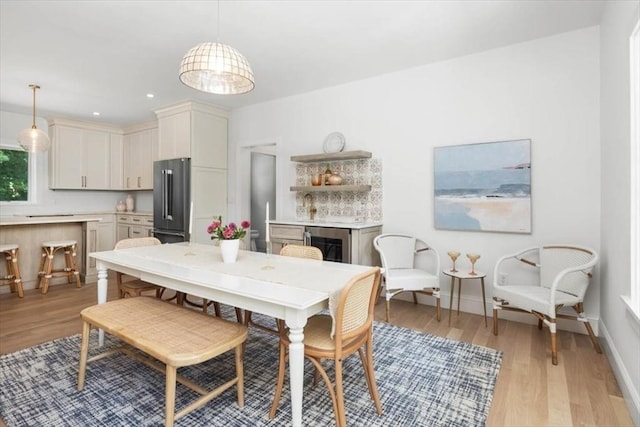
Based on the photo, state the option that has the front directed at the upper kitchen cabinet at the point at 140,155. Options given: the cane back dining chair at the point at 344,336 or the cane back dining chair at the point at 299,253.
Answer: the cane back dining chair at the point at 344,336

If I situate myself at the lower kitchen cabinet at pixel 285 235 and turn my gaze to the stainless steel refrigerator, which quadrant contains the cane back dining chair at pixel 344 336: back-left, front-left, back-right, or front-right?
back-left

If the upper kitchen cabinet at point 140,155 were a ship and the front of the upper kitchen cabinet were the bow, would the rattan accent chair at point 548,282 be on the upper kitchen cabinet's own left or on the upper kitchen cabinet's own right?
on the upper kitchen cabinet's own left

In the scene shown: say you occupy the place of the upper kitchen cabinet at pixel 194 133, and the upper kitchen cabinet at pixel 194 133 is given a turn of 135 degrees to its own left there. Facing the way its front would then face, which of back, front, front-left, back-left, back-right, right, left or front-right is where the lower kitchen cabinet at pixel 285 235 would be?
front-right

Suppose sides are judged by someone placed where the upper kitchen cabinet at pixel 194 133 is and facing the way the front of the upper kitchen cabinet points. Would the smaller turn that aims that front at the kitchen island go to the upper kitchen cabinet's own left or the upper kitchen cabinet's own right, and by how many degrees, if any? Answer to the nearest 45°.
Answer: approximately 45° to the upper kitchen cabinet's own right

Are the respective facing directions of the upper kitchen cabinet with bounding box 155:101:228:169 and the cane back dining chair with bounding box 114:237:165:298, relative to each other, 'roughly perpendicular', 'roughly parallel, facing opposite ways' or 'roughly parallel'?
roughly perpendicular

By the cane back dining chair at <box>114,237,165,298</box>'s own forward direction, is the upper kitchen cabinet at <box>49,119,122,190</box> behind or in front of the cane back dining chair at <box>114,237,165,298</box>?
behind

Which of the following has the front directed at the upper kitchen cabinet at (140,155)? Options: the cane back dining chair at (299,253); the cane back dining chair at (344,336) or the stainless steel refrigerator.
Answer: the cane back dining chair at (344,336)

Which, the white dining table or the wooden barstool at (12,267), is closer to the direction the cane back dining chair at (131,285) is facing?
the white dining table

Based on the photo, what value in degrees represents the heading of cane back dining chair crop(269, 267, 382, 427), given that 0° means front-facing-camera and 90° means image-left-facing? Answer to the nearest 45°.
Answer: approximately 135°

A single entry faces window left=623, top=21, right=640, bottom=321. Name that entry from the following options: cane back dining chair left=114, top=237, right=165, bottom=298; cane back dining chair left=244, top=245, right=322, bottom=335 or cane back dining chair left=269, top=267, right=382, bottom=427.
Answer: cane back dining chair left=114, top=237, right=165, bottom=298

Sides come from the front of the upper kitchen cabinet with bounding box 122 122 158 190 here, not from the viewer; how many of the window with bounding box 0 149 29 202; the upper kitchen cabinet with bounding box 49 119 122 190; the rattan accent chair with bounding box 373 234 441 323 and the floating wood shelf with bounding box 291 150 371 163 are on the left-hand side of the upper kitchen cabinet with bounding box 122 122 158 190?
2

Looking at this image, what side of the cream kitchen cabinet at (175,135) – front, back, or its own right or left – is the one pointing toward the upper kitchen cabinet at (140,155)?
right

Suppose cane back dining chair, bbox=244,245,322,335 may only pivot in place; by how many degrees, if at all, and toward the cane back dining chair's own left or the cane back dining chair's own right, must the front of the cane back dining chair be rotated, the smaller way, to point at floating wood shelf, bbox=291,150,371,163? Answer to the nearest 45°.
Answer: approximately 135° to the cane back dining chair's own right
